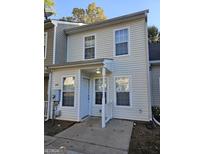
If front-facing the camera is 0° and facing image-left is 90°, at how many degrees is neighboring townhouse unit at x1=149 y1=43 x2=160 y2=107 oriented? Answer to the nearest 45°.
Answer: approximately 0°

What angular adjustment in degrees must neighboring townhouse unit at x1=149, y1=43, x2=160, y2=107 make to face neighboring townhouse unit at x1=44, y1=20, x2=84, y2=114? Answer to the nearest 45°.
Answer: approximately 90° to its right

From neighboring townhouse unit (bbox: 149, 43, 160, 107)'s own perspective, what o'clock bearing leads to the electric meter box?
The electric meter box is roughly at 2 o'clock from the neighboring townhouse unit.
